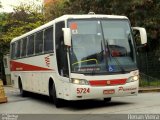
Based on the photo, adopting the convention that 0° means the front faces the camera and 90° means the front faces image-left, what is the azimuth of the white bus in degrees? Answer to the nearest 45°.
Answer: approximately 315°

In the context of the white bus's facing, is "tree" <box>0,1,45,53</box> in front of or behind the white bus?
behind
